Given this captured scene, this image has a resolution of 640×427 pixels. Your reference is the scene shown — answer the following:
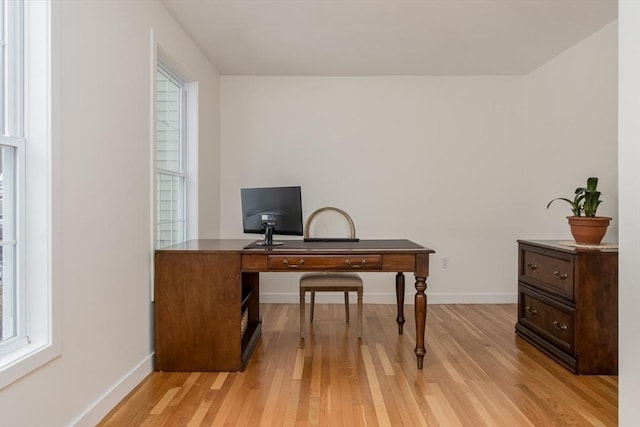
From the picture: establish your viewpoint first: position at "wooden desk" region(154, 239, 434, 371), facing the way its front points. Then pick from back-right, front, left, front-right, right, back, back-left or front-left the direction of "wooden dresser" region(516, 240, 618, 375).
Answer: left

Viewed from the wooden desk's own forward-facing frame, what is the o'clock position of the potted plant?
The potted plant is roughly at 9 o'clock from the wooden desk.

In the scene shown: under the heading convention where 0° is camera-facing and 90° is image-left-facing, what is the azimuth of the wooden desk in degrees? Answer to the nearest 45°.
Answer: approximately 0°

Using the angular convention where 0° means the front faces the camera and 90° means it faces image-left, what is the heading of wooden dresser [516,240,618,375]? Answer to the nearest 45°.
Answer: approximately 45°
